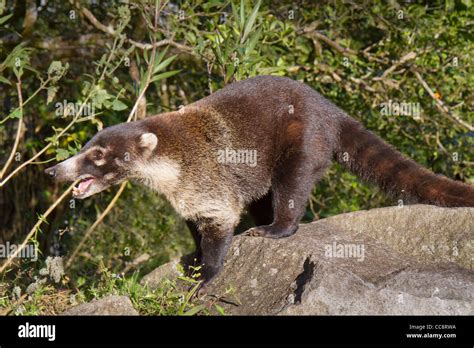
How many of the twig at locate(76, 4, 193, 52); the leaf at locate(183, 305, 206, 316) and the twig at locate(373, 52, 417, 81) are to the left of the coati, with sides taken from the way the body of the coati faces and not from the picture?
1

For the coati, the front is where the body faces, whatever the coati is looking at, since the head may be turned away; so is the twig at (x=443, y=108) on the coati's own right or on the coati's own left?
on the coati's own right

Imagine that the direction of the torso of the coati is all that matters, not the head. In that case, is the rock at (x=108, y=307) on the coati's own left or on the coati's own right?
on the coati's own left

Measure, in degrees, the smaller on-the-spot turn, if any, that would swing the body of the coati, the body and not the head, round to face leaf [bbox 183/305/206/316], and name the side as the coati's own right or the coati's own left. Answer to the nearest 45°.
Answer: approximately 90° to the coati's own left

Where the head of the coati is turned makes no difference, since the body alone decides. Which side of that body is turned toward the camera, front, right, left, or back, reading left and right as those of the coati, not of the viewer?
left

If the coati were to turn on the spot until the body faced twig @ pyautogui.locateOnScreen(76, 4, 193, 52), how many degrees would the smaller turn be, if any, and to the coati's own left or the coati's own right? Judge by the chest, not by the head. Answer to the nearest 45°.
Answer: approximately 45° to the coati's own right

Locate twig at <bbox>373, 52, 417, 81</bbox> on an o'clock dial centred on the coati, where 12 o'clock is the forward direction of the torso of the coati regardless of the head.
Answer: The twig is roughly at 4 o'clock from the coati.

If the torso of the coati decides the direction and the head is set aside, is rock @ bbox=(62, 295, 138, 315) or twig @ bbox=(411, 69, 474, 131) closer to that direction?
the rock
